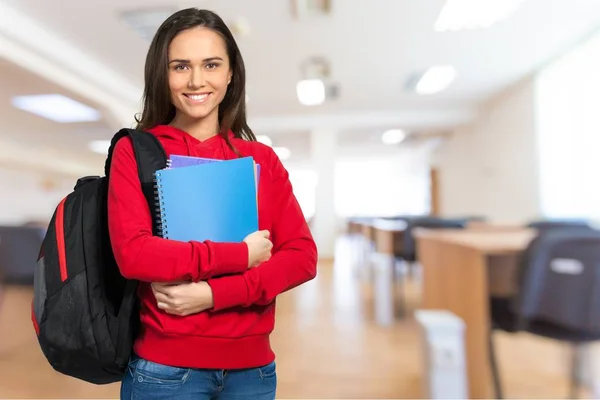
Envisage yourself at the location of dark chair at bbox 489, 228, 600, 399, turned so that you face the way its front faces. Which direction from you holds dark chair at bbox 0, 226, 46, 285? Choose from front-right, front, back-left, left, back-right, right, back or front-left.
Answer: left

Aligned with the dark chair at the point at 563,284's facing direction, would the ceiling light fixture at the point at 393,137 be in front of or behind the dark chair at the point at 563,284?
in front

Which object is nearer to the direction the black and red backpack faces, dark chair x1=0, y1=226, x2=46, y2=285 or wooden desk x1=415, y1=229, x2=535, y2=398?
the dark chair

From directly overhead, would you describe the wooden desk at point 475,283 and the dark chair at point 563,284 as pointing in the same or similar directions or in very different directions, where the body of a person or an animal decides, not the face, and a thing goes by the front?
very different directions

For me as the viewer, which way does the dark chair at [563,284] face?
facing away from the viewer and to the left of the viewer

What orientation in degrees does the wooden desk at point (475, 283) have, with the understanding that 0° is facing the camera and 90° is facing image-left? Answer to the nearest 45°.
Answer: approximately 315°

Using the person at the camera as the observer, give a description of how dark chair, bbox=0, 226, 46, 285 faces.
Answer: facing away from the viewer
